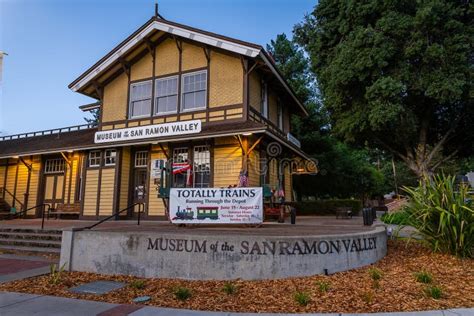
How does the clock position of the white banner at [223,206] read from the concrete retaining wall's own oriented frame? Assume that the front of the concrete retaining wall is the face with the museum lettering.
The white banner is roughly at 6 o'clock from the concrete retaining wall.

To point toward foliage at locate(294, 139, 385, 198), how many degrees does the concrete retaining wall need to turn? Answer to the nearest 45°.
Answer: approximately 135° to its left

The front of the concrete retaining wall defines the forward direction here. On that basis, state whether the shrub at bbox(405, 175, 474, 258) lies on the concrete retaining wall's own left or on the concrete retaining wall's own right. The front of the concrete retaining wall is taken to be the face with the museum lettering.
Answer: on the concrete retaining wall's own left

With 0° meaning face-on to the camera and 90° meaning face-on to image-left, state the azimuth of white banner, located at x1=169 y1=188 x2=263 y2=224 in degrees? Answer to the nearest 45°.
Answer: approximately 0°

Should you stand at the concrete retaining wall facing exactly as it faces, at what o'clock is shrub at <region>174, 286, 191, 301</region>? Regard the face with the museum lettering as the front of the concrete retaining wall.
The shrub is roughly at 1 o'clock from the concrete retaining wall.

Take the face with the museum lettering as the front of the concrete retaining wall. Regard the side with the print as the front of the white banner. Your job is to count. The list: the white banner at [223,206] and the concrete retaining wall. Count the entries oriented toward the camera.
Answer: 2

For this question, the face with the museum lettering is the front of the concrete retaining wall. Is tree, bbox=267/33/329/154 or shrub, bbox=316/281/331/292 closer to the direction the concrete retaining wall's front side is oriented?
the shrub

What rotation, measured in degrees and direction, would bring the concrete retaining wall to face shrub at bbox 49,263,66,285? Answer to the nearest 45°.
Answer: approximately 90° to its right

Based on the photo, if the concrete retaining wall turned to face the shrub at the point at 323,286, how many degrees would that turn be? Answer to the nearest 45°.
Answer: approximately 45° to its left
